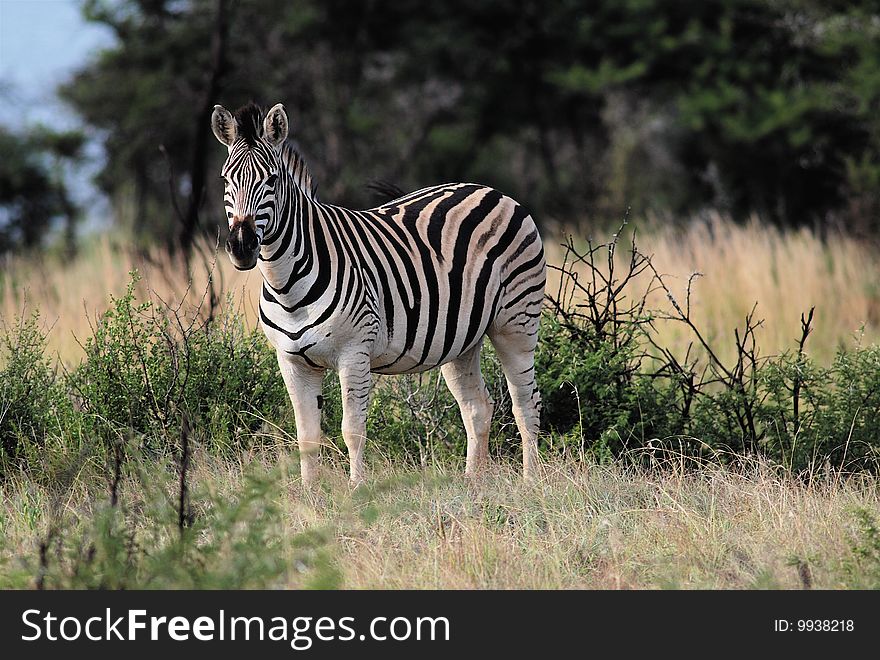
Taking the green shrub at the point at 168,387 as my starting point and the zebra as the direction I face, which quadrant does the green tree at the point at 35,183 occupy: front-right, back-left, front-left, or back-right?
back-left

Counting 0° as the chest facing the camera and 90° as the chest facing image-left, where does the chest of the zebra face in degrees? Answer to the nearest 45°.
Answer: approximately 45°
